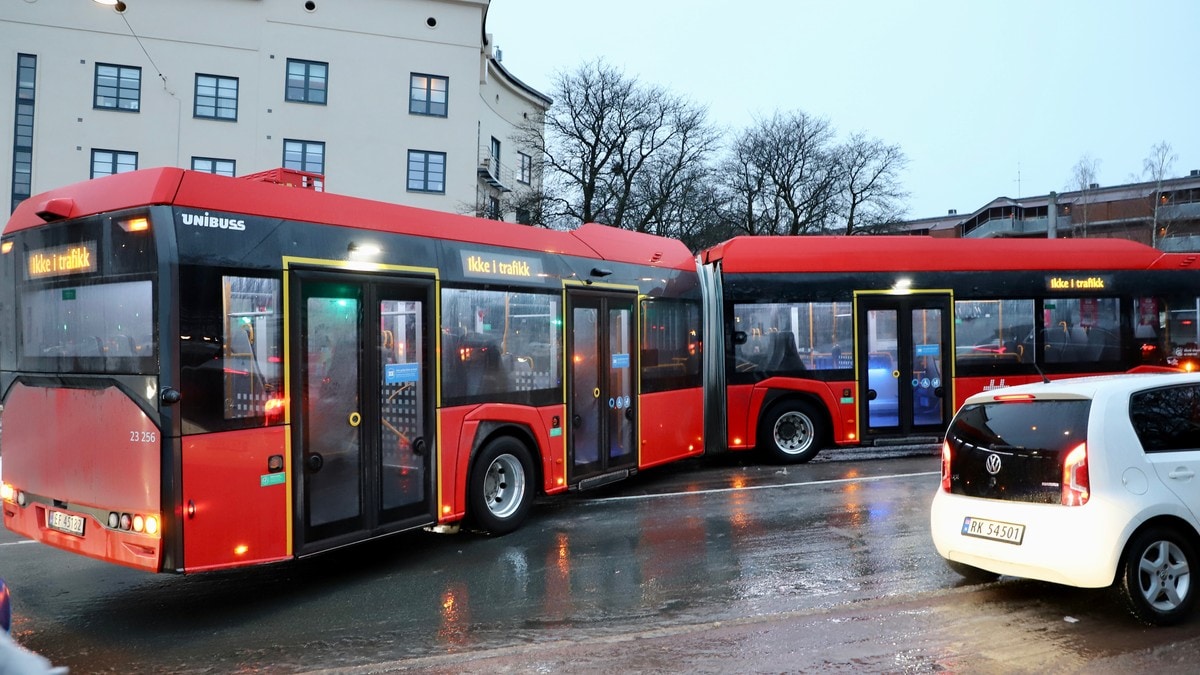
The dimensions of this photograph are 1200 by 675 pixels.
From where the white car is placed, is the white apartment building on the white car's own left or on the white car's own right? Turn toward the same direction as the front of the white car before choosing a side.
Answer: on the white car's own left

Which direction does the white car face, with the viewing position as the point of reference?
facing away from the viewer and to the right of the viewer

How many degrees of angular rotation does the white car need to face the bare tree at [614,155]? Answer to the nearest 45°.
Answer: approximately 90° to its left
